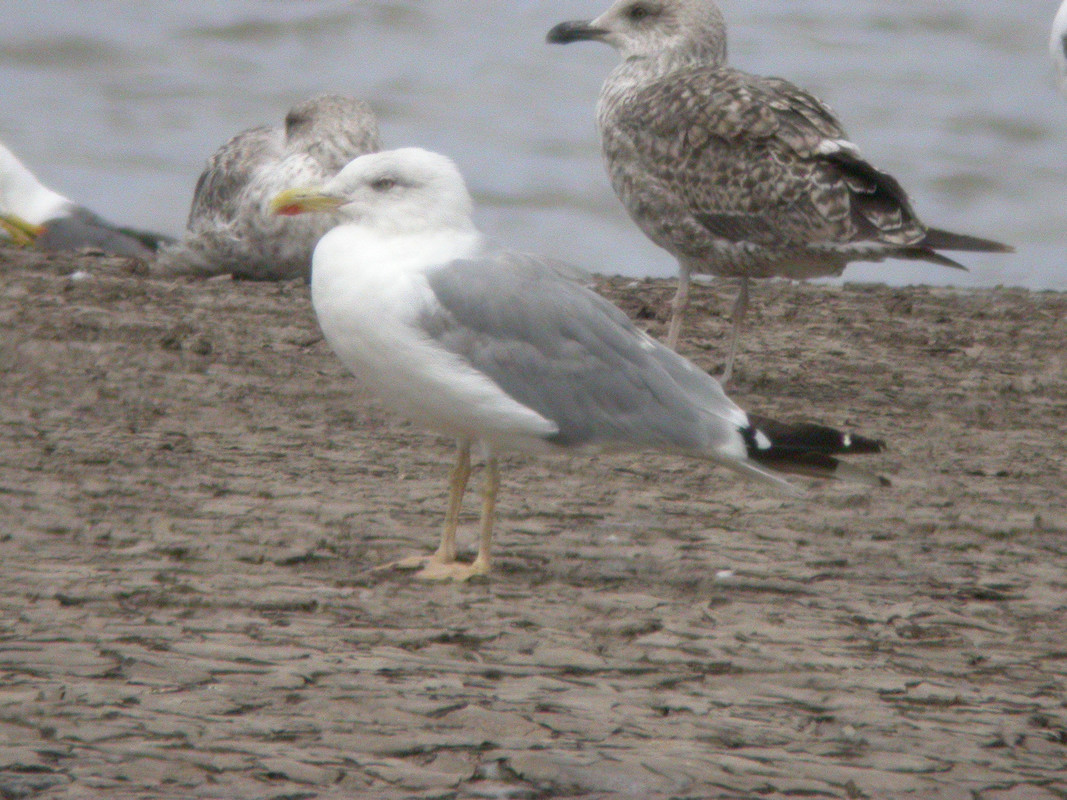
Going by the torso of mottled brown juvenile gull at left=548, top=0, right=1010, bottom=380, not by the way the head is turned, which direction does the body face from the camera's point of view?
to the viewer's left

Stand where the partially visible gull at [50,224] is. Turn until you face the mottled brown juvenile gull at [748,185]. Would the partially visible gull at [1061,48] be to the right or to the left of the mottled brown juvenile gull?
left

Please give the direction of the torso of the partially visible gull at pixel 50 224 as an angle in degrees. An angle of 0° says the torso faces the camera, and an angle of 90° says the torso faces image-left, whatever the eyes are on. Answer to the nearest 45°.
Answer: approximately 90°

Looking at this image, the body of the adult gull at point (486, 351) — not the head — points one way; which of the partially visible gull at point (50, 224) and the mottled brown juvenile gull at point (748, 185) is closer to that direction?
the partially visible gull

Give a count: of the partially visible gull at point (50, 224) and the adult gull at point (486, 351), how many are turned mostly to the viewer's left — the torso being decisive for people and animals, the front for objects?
2

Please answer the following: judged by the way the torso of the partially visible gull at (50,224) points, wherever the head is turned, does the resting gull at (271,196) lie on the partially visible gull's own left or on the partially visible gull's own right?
on the partially visible gull's own left

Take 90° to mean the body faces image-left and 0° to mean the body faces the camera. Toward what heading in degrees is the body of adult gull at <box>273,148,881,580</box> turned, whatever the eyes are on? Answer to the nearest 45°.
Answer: approximately 90°

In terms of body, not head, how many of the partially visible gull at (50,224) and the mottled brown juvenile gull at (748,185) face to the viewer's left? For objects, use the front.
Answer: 2

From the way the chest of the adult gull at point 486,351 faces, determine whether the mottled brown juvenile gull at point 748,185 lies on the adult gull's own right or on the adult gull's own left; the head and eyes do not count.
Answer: on the adult gull's own right

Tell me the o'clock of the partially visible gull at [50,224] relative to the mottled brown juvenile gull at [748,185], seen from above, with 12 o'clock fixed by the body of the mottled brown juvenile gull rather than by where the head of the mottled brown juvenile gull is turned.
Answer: The partially visible gull is roughly at 1 o'clock from the mottled brown juvenile gull.

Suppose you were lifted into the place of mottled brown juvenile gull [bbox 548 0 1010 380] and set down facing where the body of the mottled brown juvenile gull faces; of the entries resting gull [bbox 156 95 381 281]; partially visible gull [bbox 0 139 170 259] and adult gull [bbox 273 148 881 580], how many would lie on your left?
1

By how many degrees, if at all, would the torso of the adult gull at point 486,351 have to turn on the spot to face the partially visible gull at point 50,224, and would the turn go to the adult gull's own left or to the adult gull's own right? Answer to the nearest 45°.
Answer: approximately 45° to the adult gull's own right

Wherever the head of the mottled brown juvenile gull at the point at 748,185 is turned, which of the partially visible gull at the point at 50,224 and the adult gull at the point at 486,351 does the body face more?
the partially visible gull

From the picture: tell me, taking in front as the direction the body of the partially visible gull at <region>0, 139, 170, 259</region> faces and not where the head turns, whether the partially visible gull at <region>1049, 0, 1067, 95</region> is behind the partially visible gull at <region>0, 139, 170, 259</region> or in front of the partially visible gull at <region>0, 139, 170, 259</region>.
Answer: behind
